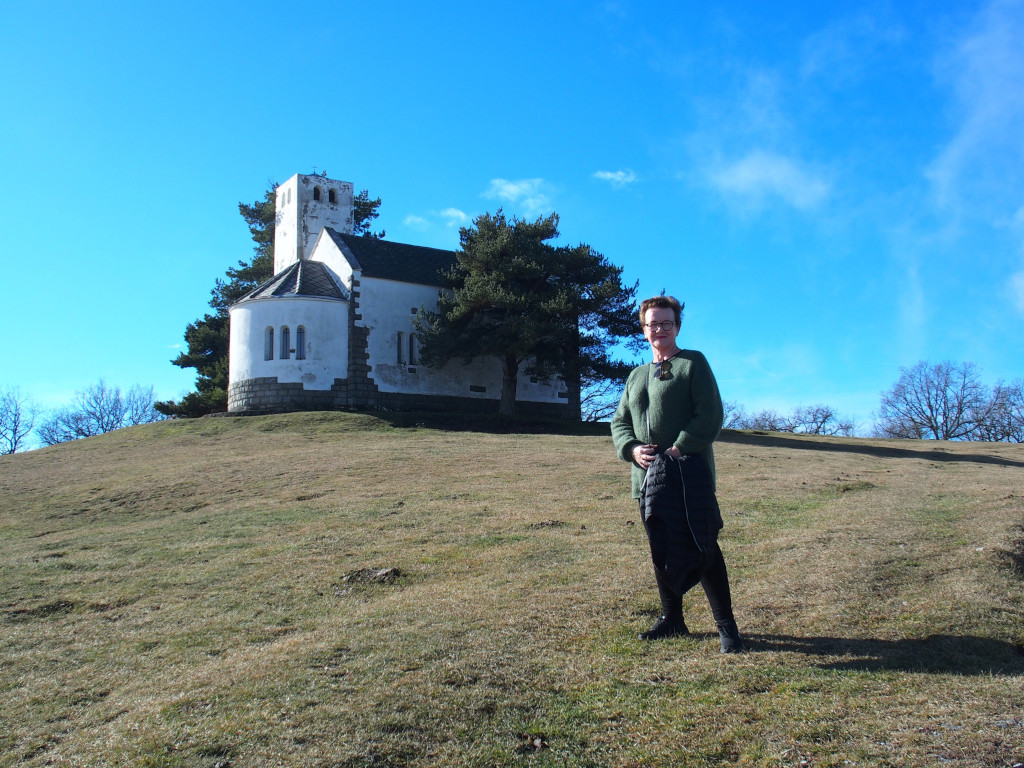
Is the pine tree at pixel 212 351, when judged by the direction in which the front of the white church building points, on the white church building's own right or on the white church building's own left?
on the white church building's own left

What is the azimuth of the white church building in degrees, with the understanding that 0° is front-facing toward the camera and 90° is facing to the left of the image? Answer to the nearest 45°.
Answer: approximately 225°

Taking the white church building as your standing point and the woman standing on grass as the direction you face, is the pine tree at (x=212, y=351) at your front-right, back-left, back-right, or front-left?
back-right

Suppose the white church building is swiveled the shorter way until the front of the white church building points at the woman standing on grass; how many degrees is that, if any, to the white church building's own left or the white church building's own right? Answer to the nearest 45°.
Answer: approximately 135° to the white church building's own right

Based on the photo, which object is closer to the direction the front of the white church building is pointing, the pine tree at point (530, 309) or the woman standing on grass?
the pine tree

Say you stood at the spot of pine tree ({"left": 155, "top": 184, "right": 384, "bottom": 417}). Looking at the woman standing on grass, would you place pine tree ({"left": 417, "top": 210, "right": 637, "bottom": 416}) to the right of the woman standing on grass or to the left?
left
